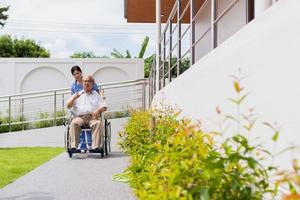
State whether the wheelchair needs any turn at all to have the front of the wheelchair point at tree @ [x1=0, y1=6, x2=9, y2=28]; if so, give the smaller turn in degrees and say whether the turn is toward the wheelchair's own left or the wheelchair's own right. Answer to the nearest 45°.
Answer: approximately 180°

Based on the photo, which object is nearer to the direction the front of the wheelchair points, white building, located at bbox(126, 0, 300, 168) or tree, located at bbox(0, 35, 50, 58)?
the white building

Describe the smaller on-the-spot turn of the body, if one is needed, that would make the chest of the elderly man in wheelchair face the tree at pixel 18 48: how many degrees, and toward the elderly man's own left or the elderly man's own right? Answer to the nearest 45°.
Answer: approximately 180°

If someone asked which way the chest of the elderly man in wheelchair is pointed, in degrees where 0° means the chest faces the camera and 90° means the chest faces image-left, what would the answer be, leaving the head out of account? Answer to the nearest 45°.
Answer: approximately 0°

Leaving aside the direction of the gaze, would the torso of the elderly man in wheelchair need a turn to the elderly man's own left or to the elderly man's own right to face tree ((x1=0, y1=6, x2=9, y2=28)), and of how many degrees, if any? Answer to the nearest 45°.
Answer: approximately 180°

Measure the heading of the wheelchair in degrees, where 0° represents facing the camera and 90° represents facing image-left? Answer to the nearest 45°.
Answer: approximately 0°
